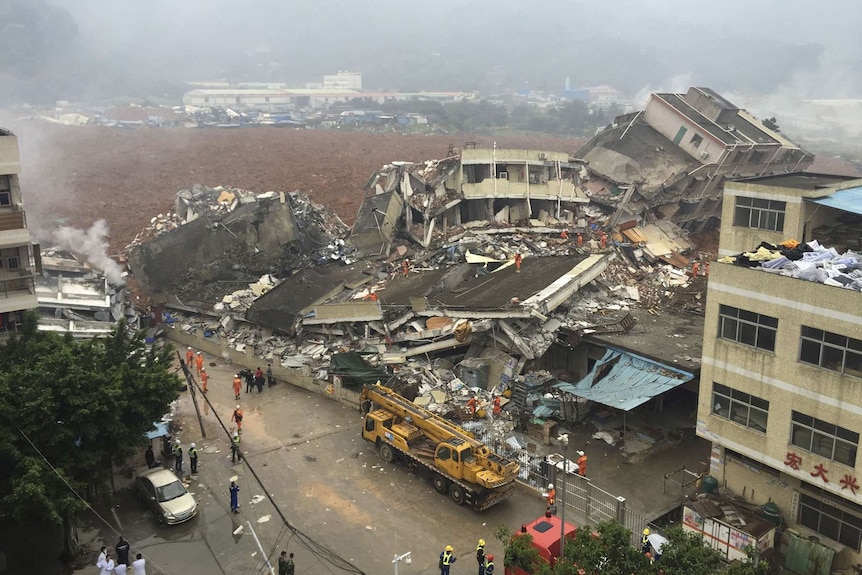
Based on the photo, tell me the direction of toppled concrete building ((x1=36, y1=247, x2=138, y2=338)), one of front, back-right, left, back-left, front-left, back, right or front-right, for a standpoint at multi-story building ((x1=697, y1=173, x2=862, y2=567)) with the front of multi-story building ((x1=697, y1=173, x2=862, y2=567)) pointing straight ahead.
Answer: front-right

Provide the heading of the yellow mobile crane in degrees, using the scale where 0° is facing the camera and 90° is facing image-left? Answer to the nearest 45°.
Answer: approximately 135°

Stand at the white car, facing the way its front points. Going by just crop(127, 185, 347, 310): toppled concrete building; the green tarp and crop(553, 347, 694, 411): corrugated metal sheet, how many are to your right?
0

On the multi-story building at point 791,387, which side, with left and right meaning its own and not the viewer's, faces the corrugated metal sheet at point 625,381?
right

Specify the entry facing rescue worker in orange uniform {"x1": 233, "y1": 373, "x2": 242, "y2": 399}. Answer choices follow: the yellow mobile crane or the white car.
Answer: the yellow mobile crane

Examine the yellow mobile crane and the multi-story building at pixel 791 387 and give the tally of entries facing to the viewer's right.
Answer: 0

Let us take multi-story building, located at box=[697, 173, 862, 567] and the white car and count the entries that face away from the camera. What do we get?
0

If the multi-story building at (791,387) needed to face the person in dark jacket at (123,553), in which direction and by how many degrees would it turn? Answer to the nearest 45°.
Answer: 0° — it already faces them

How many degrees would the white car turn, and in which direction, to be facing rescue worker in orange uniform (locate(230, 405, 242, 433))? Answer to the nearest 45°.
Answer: approximately 90° to its left

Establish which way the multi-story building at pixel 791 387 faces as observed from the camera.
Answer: facing the viewer and to the left of the viewer

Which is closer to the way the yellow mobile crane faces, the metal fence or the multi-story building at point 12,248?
the multi-story building

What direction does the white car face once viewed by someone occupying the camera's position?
facing the viewer and to the right of the viewer
